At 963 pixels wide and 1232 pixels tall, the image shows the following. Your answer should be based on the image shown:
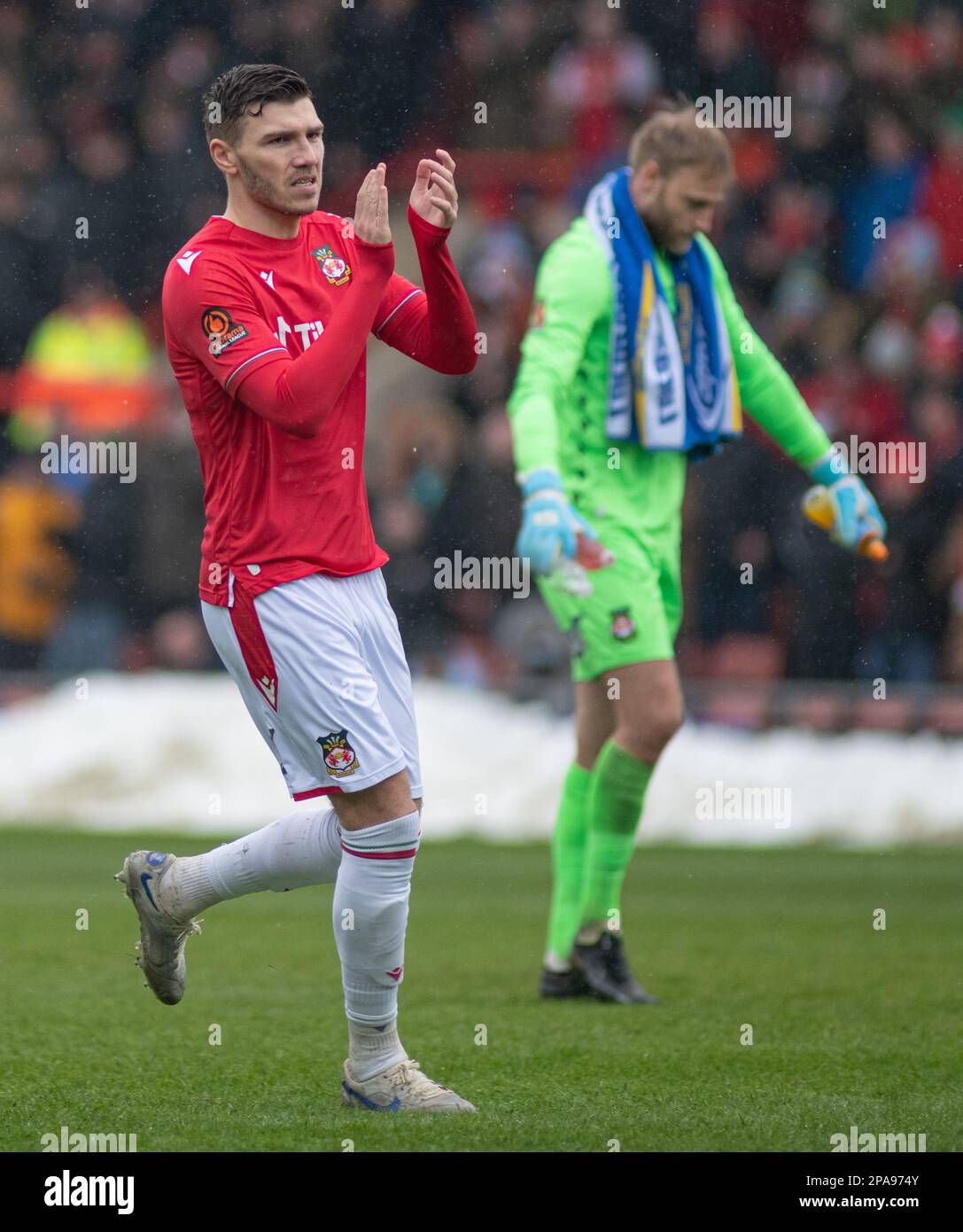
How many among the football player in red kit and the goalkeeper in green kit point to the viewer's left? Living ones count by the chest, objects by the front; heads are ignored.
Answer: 0

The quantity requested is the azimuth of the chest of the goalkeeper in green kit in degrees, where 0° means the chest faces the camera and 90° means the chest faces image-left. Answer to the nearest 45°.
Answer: approximately 315°

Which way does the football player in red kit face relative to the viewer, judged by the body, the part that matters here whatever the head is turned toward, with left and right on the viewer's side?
facing the viewer and to the right of the viewer

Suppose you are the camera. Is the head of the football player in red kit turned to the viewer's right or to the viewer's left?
to the viewer's right

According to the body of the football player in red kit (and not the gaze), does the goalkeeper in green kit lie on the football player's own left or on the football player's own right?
on the football player's own left

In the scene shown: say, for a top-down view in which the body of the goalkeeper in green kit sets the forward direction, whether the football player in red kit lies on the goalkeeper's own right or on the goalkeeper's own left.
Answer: on the goalkeeper's own right

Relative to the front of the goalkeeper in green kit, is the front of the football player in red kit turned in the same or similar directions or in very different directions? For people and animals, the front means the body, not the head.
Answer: same or similar directions
